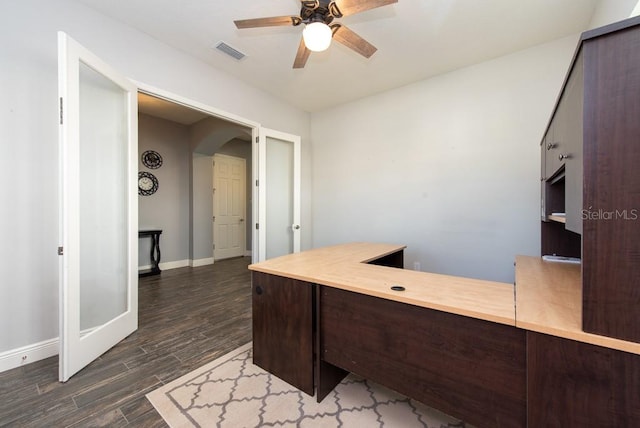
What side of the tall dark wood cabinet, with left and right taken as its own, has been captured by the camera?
left

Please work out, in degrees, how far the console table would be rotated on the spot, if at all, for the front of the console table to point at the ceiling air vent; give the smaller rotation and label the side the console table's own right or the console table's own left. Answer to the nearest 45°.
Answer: approximately 45° to the console table's own right

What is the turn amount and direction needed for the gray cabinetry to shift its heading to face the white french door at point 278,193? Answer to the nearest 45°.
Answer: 0° — it already faces it

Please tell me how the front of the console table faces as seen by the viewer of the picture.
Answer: facing the viewer and to the right of the viewer

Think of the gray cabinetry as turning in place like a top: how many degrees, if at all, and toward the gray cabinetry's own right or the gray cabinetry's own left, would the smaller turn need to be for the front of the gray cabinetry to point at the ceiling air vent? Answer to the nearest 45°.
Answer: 0° — it already faces it

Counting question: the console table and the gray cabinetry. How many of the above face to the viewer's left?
1

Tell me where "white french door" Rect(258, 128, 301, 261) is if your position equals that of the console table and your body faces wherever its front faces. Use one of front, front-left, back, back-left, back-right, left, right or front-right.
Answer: front
